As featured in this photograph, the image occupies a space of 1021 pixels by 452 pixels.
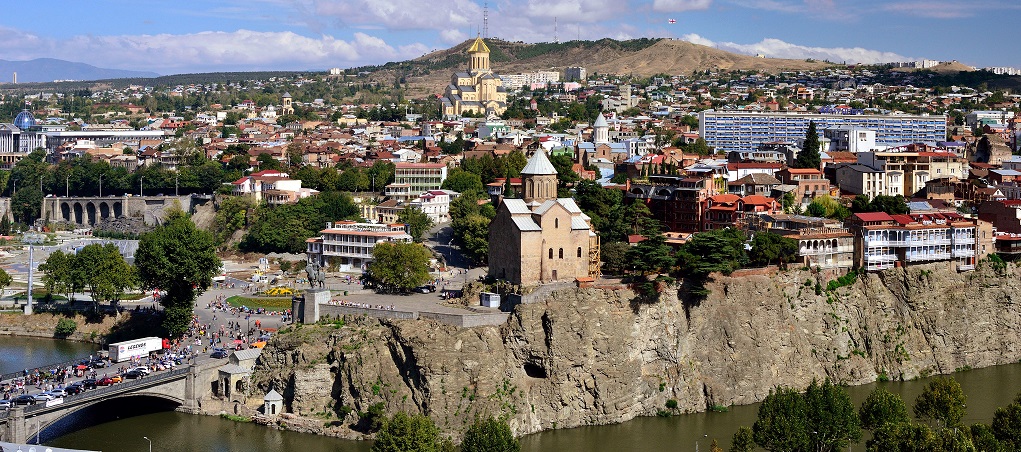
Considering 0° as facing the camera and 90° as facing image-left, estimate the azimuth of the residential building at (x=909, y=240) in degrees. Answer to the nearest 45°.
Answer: approximately 0°

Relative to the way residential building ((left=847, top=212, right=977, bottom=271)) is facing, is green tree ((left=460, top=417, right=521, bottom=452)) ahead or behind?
ahead

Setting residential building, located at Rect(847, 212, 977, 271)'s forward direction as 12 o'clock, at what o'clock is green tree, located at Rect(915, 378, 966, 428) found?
The green tree is roughly at 12 o'clock from the residential building.

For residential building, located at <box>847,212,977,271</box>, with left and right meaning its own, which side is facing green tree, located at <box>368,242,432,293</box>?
right

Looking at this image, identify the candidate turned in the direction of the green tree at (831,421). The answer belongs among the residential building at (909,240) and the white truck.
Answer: the residential building

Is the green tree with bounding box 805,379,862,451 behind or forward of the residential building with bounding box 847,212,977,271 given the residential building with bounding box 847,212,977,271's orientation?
forward

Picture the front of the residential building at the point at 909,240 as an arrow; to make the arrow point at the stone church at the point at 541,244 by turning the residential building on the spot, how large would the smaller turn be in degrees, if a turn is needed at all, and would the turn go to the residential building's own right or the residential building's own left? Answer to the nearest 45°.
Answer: approximately 45° to the residential building's own right
